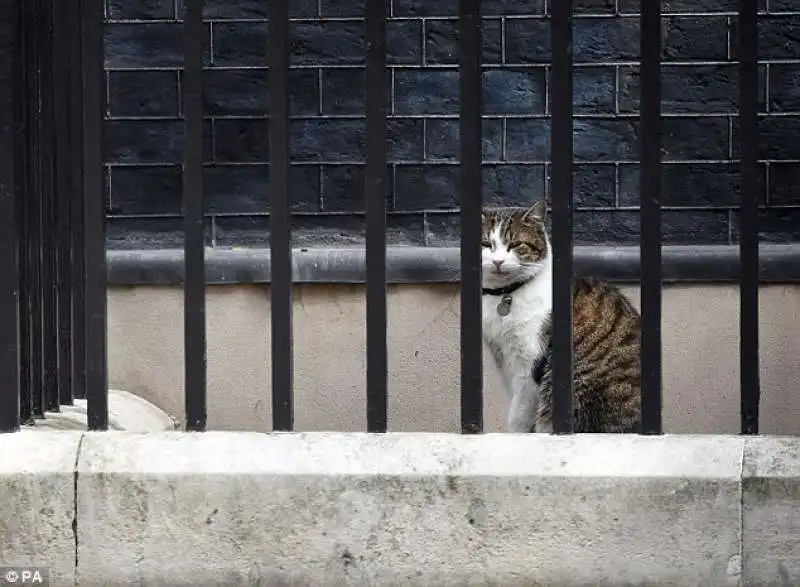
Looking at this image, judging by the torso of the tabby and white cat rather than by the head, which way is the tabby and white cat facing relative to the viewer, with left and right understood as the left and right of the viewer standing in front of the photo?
facing the viewer and to the left of the viewer

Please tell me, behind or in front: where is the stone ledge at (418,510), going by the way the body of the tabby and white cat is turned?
in front
